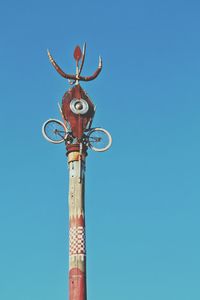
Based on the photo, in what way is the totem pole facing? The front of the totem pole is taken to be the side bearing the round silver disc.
toward the camera
